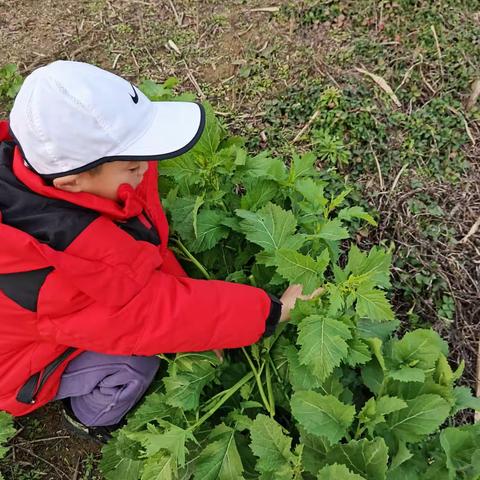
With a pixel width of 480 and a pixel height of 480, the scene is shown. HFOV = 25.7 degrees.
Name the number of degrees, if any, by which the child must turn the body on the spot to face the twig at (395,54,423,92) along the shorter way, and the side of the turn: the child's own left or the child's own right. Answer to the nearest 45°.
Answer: approximately 45° to the child's own left

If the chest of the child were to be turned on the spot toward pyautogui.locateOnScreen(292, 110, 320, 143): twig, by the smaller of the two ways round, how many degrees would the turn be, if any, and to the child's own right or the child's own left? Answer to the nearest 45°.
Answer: approximately 45° to the child's own left

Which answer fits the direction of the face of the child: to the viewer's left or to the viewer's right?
to the viewer's right

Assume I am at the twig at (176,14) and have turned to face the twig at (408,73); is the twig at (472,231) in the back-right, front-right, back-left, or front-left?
front-right

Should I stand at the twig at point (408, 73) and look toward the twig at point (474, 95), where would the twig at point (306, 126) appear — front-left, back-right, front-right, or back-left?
back-right

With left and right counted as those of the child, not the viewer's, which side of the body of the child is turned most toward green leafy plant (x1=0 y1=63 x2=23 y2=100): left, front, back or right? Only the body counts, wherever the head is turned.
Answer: left

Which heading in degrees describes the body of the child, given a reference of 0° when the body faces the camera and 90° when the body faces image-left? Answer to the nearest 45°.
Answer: approximately 270°

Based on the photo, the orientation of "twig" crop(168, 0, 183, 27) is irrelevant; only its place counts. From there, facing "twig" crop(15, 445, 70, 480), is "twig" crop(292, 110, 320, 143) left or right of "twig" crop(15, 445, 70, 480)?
left
